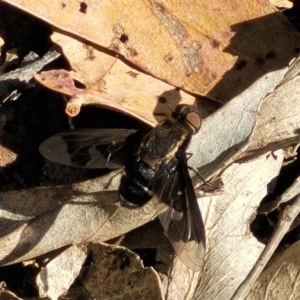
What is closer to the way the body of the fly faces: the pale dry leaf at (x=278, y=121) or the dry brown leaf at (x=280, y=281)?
the pale dry leaf

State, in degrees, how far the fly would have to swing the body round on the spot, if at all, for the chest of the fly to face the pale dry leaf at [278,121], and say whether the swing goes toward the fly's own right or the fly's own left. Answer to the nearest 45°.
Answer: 0° — it already faces it

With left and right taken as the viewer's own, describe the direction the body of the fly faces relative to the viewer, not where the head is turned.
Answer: facing away from the viewer and to the right of the viewer

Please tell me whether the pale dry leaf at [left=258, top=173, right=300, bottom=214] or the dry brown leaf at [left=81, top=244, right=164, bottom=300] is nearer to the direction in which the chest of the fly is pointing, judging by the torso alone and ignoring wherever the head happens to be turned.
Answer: the pale dry leaf

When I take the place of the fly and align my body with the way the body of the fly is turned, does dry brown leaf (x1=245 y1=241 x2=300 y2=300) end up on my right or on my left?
on my right
